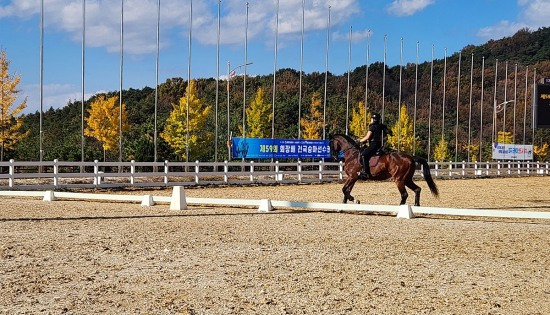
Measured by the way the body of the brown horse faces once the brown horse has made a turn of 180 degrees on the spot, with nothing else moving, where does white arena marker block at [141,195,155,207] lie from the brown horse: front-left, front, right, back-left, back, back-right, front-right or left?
back

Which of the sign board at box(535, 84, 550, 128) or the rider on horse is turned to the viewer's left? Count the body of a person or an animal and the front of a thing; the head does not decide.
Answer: the rider on horse

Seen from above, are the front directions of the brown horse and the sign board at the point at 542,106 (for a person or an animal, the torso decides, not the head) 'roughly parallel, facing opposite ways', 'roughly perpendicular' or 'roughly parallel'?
roughly perpendicular

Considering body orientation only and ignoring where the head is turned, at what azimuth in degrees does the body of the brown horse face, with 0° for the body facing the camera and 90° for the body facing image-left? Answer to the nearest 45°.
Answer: approximately 90°

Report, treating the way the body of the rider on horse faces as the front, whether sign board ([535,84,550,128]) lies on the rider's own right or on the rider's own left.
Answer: on the rider's own right

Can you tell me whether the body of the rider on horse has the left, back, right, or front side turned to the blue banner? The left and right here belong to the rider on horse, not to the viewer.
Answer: right

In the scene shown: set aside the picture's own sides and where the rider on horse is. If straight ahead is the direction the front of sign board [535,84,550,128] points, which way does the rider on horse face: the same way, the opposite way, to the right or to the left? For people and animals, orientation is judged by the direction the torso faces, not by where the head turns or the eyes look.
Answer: to the right

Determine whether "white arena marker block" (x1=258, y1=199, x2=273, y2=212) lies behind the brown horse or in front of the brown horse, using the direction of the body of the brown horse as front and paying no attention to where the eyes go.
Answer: in front

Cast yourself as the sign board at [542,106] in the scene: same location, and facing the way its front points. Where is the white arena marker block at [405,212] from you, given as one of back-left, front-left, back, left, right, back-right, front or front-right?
front

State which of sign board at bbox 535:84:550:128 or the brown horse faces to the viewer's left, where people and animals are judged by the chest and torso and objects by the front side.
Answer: the brown horse

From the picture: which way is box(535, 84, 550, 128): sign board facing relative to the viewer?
toward the camera

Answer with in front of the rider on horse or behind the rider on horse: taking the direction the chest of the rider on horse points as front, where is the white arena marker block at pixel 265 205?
in front

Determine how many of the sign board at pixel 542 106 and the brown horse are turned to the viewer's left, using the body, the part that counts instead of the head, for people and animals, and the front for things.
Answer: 1

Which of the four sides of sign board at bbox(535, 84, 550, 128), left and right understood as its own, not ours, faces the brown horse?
front

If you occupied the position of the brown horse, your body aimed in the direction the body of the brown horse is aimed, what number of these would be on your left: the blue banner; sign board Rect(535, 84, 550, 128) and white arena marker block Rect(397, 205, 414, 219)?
1

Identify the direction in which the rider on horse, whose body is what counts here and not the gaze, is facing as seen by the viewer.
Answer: to the viewer's left
